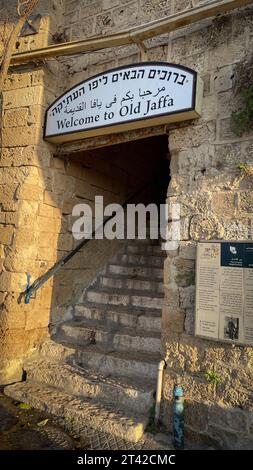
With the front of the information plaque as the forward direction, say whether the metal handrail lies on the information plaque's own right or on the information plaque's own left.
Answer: on the information plaque's own right

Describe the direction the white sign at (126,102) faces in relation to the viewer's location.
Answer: facing the viewer and to the left of the viewer

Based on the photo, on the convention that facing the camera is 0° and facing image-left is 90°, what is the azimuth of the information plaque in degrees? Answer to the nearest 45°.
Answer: approximately 45°

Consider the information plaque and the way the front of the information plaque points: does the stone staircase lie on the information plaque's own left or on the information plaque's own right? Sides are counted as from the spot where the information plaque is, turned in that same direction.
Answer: on the information plaque's own right

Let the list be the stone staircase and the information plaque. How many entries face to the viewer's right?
0

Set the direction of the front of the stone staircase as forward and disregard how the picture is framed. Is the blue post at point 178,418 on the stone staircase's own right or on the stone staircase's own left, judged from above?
on the stone staircase's own left

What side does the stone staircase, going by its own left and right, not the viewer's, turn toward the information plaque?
left

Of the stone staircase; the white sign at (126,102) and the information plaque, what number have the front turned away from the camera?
0

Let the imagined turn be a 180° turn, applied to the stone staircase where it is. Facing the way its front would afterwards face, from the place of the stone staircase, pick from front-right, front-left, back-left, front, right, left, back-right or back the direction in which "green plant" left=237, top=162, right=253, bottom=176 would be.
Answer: right

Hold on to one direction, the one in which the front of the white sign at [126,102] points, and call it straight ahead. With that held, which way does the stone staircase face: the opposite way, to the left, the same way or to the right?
the same way

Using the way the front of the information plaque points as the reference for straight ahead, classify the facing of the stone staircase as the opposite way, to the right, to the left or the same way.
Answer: the same way

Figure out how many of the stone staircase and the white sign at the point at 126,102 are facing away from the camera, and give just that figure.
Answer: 0

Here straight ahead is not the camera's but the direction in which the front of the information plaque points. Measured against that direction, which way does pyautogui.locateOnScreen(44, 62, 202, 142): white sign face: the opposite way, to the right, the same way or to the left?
the same way
